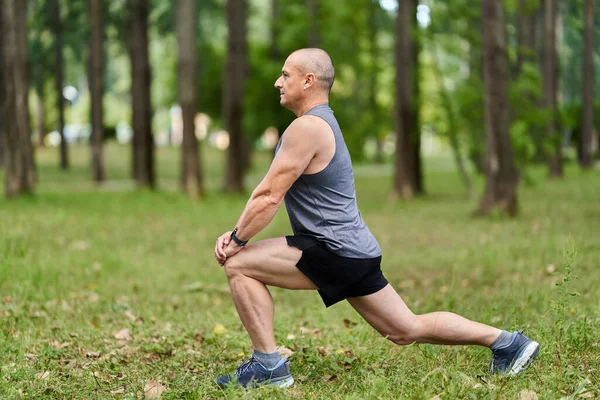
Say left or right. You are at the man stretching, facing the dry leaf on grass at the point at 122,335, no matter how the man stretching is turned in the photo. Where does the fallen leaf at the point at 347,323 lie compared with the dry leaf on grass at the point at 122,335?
right

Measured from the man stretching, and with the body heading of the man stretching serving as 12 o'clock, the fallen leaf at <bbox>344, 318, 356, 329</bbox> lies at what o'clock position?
The fallen leaf is roughly at 3 o'clock from the man stretching.

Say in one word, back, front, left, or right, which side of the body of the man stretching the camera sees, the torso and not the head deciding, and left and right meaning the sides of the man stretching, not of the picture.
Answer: left

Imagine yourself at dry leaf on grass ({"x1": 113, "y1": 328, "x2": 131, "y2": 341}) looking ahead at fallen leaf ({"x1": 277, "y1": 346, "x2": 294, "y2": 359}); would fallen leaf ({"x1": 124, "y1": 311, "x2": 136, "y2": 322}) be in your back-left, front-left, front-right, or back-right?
back-left

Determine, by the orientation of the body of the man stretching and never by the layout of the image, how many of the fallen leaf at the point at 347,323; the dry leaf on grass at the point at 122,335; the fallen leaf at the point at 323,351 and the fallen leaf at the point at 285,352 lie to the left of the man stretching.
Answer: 0

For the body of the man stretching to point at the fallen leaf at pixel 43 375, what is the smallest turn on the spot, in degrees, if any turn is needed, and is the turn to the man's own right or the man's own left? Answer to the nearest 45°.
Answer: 0° — they already face it

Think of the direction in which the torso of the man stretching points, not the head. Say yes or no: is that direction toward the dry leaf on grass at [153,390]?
yes

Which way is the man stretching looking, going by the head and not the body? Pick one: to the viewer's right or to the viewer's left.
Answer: to the viewer's left

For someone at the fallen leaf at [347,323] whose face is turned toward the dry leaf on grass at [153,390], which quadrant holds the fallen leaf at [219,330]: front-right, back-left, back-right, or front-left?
front-right

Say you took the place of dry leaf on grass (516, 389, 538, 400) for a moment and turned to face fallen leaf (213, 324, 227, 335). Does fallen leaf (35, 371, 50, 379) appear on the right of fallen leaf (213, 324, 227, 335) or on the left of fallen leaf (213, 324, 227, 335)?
left

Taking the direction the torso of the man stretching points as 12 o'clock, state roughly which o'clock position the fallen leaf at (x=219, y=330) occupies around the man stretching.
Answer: The fallen leaf is roughly at 2 o'clock from the man stretching.

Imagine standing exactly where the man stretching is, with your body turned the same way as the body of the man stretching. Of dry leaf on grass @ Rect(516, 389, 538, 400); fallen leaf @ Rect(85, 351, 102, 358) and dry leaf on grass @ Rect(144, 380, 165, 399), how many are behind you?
1

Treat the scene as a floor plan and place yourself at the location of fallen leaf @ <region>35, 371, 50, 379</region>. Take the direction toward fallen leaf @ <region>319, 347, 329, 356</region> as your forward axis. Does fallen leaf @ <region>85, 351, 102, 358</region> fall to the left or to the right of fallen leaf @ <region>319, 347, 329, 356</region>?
left

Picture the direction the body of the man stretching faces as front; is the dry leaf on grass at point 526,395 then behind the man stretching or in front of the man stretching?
behind

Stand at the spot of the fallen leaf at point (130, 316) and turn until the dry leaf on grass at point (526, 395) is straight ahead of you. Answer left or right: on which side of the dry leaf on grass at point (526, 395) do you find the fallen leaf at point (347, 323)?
left

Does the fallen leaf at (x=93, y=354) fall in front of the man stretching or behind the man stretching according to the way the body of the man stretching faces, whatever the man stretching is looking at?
in front

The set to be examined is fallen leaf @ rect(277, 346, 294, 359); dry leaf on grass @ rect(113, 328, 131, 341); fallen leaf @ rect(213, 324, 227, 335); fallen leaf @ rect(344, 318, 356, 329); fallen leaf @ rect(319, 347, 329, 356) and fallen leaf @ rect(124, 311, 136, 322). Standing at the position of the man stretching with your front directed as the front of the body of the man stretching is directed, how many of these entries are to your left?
0

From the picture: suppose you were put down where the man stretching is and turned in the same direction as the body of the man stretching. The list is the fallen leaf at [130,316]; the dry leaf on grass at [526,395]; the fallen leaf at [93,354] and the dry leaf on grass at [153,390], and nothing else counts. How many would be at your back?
1
